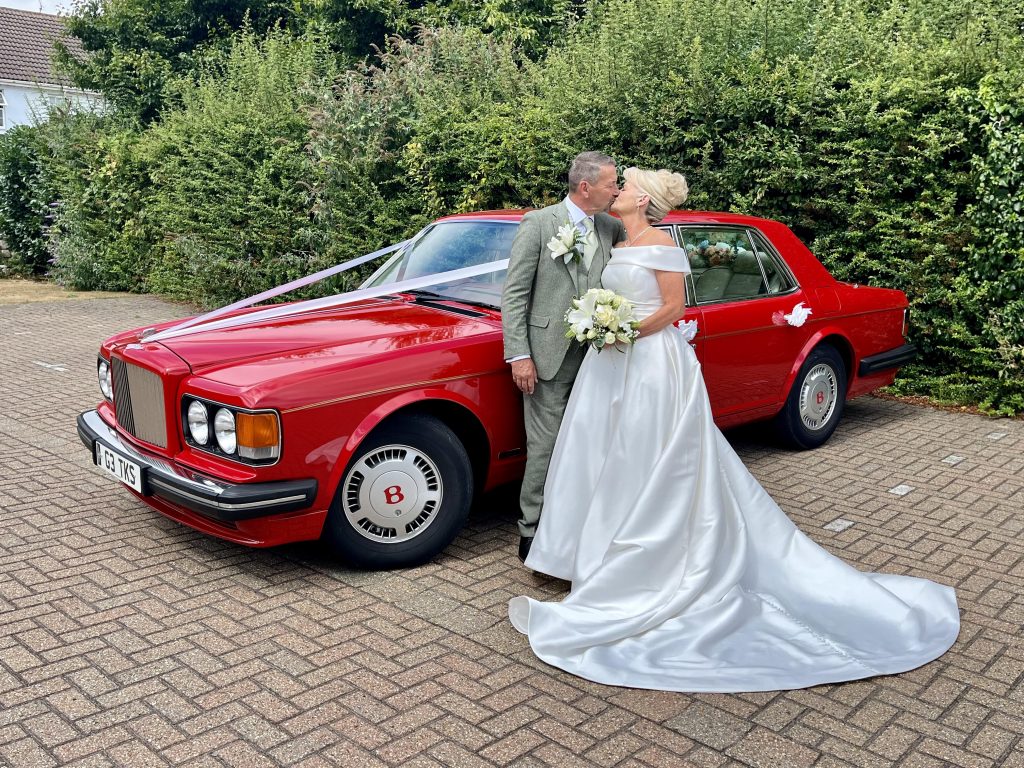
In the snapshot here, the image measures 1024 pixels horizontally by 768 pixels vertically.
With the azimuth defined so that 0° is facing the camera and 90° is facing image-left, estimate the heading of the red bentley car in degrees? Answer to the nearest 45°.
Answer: approximately 45°

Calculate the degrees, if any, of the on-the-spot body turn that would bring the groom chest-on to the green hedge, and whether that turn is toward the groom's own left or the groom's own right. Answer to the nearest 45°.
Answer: approximately 135° to the groom's own left

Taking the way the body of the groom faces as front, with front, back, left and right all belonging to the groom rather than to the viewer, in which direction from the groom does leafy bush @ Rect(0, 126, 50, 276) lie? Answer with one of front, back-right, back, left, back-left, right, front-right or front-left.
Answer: back

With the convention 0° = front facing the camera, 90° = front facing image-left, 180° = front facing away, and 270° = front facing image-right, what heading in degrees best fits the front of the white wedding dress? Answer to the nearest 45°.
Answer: approximately 45°

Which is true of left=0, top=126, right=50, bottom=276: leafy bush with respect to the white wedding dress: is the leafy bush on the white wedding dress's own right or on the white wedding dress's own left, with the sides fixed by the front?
on the white wedding dress's own right

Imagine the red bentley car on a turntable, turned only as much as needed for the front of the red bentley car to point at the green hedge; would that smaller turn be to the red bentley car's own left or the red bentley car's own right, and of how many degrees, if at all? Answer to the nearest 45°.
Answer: approximately 180°

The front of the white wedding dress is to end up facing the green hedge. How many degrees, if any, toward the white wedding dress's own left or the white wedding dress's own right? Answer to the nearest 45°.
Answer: approximately 135° to the white wedding dress's own right
